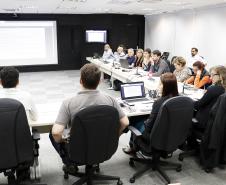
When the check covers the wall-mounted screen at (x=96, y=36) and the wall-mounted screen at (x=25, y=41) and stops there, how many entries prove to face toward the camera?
2

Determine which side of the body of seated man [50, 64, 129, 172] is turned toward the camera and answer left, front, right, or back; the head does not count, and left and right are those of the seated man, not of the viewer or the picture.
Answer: back

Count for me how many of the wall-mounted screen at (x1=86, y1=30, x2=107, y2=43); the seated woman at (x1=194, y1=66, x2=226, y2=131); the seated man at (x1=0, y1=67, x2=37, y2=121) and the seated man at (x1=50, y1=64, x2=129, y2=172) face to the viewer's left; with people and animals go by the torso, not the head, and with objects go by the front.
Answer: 1

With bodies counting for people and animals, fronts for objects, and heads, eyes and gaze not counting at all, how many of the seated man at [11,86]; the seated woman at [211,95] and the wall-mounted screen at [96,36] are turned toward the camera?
1

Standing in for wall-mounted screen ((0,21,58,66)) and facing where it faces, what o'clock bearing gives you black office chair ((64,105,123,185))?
The black office chair is roughly at 12 o'clock from the wall-mounted screen.

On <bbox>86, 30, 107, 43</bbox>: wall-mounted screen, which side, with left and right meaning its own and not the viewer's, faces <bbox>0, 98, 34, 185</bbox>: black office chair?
front

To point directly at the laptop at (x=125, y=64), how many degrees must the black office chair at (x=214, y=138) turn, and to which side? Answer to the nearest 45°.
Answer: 0° — it already faces it

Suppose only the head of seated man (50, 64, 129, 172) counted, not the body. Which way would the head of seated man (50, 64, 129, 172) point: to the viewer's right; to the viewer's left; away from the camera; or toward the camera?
away from the camera

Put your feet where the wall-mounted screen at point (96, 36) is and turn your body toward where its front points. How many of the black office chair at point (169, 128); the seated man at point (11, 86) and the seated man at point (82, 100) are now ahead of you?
3

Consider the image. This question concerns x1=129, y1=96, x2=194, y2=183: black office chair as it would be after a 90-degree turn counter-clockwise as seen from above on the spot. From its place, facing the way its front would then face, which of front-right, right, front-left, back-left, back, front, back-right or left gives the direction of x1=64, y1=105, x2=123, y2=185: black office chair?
front

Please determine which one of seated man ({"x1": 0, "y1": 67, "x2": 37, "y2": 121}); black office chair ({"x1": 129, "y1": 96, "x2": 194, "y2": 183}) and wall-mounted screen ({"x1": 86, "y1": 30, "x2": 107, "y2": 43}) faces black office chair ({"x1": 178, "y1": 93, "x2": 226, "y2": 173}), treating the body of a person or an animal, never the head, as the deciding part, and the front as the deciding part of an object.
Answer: the wall-mounted screen

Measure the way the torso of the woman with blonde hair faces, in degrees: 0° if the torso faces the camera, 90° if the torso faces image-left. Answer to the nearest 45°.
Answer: approximately 45°

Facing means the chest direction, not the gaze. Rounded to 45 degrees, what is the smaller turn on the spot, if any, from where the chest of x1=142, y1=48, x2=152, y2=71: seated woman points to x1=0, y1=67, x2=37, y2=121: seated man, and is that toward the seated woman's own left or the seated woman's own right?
approximately 45° to the seated woman's own left

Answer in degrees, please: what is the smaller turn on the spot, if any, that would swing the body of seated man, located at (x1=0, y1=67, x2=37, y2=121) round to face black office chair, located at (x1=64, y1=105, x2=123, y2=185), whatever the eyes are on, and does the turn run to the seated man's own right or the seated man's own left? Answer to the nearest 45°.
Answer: approximately 135° to the seated man's own right

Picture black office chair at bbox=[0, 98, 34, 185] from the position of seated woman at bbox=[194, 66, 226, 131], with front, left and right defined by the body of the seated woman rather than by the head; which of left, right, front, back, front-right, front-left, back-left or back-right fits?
front-left

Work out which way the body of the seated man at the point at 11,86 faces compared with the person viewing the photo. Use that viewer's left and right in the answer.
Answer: facing away from the viewer

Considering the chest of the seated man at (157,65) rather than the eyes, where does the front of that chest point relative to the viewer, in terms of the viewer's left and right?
facing the viewer and to the left of the viewer

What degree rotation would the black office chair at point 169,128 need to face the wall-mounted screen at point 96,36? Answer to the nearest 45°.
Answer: approximately 45° to its right

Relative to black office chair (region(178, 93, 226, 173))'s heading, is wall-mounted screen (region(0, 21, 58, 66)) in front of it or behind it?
in front

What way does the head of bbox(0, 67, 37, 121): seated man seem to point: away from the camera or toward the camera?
away from the camera
